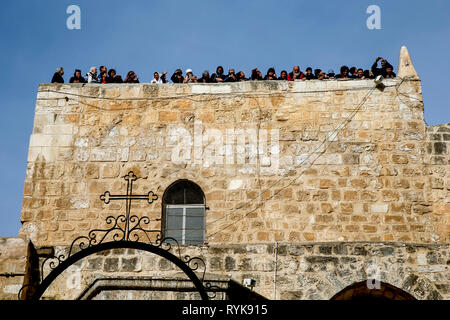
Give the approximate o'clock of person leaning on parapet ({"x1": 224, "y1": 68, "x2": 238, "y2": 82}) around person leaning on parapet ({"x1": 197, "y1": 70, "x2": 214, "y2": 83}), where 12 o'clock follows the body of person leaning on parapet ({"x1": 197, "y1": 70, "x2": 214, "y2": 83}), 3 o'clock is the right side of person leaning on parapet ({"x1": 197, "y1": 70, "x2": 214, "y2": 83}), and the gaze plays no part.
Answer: person leaning on parapet ({"x1": 224, "y1": 68, "x2": 238, "y2": 82}) is roughly at 9 o'clock from person leaning on parapet ({"x1": 197, "y1": 70, "x2": 214, "y2": 83}).

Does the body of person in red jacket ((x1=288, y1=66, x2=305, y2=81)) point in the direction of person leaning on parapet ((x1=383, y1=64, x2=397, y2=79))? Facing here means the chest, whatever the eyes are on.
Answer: no

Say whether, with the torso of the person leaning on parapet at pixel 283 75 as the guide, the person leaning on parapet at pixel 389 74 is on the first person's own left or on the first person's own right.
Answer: on the first person's own left

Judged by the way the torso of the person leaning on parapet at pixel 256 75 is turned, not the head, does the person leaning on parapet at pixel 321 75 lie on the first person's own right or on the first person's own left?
on the first person's own left

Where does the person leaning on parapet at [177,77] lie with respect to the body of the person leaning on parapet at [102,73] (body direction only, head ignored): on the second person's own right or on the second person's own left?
on the second person's own left

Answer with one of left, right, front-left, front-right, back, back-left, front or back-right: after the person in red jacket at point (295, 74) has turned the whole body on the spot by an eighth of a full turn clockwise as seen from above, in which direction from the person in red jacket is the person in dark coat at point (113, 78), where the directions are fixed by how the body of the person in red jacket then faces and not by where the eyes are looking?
front-right

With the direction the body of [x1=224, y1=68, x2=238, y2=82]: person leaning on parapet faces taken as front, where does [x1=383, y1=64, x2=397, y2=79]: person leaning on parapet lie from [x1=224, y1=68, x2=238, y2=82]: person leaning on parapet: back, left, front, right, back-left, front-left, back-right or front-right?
left

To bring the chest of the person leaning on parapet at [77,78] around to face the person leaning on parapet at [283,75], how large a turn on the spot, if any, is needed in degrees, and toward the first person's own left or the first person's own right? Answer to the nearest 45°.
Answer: approximately 90° to the first person's own left

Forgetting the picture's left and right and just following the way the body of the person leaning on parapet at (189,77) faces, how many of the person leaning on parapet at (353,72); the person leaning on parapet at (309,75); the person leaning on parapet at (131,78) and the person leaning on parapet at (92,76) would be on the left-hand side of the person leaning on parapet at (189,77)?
2

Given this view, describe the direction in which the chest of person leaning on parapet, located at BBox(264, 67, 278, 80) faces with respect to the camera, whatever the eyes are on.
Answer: toward the camera

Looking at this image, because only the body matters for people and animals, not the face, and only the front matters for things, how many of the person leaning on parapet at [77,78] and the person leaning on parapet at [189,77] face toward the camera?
2

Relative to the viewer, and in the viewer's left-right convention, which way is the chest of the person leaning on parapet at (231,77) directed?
facing the viewer

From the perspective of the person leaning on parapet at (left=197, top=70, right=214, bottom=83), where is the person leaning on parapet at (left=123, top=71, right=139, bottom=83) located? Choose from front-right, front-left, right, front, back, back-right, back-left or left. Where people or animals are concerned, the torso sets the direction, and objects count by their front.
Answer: right

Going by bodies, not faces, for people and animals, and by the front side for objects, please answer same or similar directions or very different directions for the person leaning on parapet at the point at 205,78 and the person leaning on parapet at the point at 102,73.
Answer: same or similar directions

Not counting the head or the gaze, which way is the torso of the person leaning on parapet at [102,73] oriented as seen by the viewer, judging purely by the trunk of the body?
toward the camera

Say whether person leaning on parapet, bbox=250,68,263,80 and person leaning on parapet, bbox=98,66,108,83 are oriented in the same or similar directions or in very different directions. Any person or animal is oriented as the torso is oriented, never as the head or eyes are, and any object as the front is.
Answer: same or similar directions

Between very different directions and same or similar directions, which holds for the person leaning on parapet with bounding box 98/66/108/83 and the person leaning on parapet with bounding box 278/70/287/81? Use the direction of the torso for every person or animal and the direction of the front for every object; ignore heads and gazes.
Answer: same or similar directions

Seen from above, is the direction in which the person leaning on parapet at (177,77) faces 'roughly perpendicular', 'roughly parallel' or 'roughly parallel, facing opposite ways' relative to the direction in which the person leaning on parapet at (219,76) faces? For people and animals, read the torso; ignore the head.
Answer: roughly parallel

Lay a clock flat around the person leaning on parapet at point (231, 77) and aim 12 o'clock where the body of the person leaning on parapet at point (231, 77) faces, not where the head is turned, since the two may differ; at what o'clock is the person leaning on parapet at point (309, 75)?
the person leaning on parapet at point (309, 75) is roughly at 9 o'clock from the person leaning on parapet at point (231, 77).
